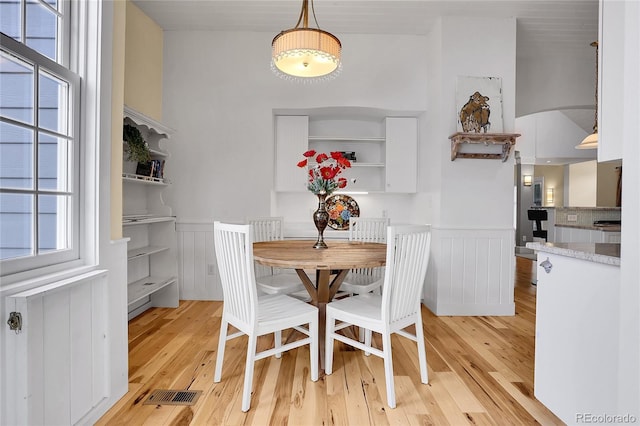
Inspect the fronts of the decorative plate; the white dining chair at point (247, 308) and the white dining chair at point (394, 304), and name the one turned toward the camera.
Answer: the decorative plate

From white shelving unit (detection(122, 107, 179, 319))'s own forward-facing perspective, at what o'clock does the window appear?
The window is roughly at 2 o'clock from the white shelving unit.

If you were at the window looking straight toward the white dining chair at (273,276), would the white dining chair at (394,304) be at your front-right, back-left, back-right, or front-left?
front-right

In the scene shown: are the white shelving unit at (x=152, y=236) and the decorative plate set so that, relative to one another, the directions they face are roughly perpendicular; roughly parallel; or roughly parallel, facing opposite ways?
roughly perpendicular

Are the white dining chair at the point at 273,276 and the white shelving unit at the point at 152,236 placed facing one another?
no

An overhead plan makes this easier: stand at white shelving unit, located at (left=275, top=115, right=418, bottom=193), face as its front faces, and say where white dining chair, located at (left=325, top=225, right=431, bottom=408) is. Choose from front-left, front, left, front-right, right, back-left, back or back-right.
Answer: front

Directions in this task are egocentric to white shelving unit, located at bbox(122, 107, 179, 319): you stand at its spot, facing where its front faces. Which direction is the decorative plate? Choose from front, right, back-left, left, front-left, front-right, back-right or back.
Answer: front-left

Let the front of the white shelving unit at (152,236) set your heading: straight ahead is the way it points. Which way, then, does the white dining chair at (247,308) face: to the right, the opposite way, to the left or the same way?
to the left

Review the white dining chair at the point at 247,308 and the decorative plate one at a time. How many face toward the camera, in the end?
1

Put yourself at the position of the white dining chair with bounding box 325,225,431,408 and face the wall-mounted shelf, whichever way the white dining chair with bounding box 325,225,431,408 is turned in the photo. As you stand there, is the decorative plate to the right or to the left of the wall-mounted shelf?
left

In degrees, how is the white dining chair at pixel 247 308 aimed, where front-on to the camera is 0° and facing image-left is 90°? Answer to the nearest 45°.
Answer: approximately 225°

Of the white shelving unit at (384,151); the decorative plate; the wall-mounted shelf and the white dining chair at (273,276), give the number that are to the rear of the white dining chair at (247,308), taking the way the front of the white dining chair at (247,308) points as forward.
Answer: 0

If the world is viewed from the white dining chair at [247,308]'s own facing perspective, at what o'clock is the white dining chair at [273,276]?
the white dining chair at [273,276] is roughly at 11 o'clock from the white dining chair at [247,308].

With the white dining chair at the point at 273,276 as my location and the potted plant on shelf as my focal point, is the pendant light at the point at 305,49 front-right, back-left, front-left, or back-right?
back-left

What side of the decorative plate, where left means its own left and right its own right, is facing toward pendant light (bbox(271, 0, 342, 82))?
front

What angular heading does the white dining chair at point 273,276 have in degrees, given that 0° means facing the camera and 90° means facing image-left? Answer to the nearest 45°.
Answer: approximately 315°

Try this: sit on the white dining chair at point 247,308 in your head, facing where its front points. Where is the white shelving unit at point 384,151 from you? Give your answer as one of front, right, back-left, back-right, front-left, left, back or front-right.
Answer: front

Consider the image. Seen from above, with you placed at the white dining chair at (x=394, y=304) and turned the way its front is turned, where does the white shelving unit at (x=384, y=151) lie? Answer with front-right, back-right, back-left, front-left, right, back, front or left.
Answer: front-right

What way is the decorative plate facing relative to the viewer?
toward the camera

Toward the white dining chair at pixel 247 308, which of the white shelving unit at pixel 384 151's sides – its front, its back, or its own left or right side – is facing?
front

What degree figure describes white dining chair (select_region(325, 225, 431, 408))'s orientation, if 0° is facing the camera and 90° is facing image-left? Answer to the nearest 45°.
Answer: approximately 135°
